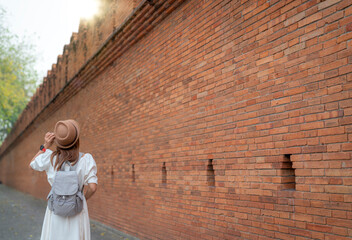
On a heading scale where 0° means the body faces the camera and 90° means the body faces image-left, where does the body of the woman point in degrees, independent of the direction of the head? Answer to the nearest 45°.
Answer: approximately 180°
